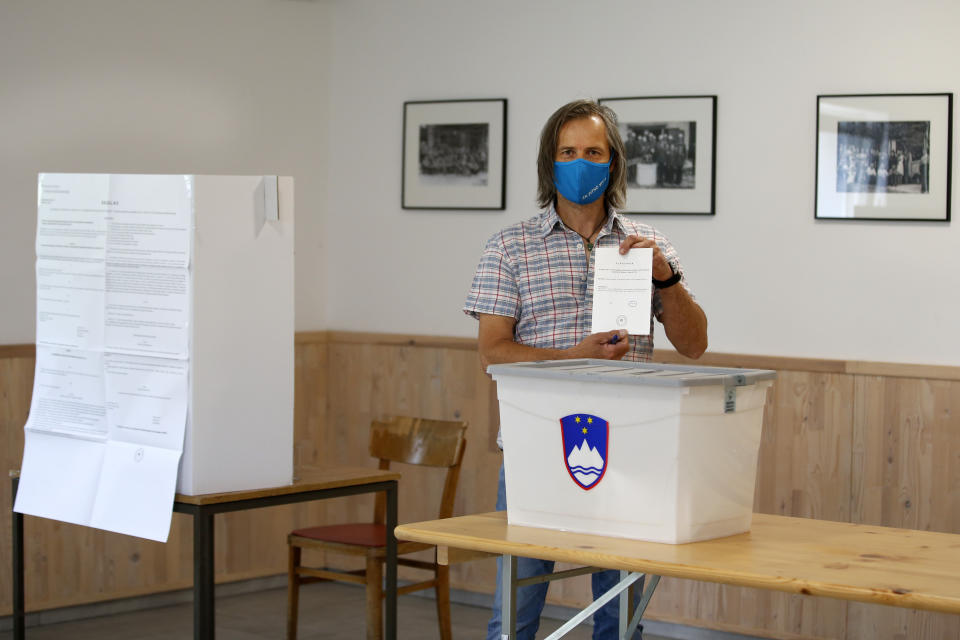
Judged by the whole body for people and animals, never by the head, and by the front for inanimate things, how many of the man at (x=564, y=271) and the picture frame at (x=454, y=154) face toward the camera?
2

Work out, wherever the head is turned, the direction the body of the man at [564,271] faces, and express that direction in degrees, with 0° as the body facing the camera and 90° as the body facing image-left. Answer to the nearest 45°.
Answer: approximately 0°

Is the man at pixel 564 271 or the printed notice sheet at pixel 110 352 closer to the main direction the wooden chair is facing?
the printed notice sheet

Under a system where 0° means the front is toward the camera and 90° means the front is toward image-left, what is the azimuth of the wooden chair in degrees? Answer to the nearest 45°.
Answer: approximately 45°

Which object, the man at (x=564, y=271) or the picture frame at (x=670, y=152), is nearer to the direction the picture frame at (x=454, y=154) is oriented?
the man

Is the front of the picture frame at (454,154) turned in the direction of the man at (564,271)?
yes

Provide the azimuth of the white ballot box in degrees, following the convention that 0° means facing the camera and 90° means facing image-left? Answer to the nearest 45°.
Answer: approximately 45°

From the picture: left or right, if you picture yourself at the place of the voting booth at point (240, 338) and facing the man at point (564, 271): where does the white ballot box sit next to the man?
right

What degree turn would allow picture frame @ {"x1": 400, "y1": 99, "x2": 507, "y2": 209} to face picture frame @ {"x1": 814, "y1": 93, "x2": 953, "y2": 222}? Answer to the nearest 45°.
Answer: approximately 45° to its left

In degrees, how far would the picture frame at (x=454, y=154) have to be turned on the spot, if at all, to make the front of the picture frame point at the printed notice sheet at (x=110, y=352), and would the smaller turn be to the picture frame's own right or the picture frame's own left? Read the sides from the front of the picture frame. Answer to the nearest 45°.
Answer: approximately 45° to the picture frame's own right
